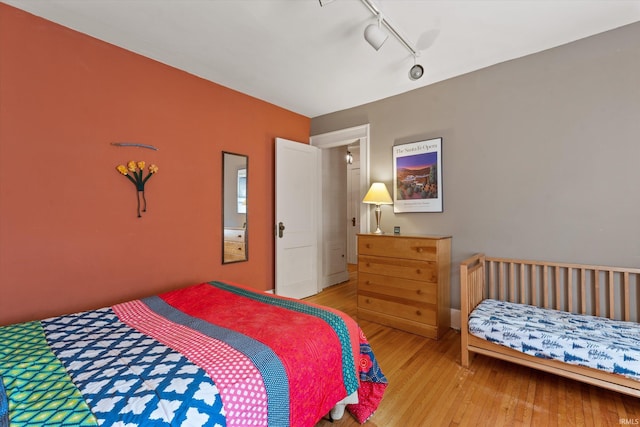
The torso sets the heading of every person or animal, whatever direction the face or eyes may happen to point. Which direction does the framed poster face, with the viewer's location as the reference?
facing the viewer and to the left of the viewer

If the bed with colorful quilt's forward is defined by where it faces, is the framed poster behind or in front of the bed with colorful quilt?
in front

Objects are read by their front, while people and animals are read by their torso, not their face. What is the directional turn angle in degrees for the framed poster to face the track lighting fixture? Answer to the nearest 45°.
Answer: approximately 45° to its left

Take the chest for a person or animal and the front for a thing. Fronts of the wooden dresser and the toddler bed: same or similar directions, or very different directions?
same or similar directions

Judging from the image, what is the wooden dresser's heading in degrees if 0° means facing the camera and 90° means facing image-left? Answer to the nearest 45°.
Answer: approximately 45°

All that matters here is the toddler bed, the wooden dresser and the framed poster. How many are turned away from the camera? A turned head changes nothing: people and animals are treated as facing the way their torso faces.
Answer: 0

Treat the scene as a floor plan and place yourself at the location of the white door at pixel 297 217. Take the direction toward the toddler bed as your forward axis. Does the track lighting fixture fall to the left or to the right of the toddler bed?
right

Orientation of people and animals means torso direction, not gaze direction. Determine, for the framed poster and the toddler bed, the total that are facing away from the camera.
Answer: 0

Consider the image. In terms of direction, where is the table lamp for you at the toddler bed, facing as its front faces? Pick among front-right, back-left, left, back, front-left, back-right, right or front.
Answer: front-right

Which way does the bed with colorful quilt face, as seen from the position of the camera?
facing away from the viewer and to the right of the viewer
